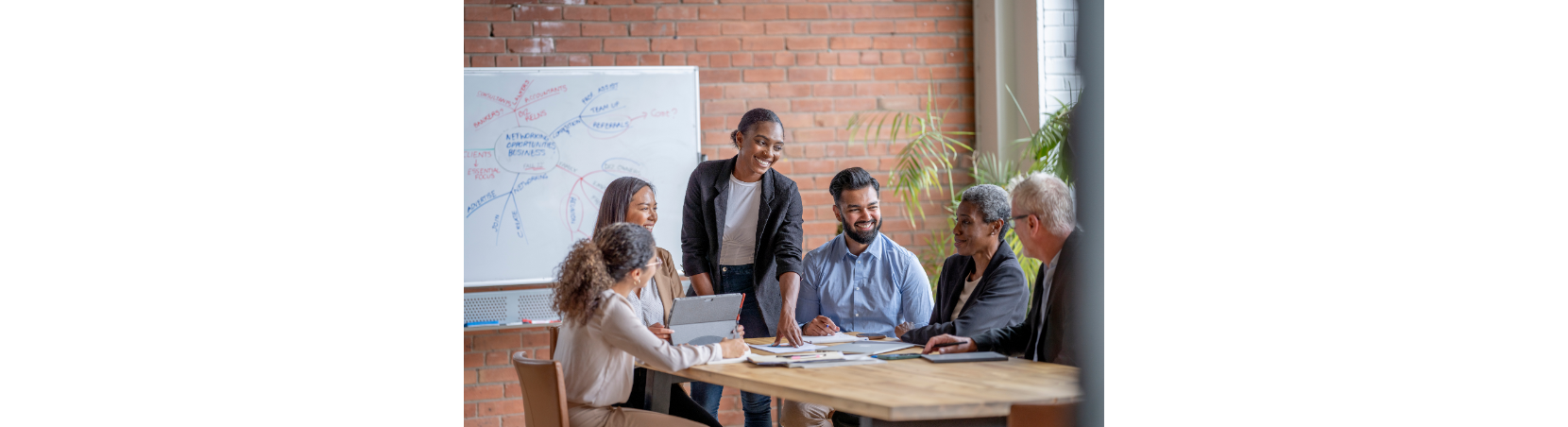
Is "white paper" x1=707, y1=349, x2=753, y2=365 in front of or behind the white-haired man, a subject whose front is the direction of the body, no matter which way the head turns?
in front

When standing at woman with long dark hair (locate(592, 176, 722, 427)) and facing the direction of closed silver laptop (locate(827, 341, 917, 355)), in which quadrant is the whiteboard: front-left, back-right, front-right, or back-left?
back-left

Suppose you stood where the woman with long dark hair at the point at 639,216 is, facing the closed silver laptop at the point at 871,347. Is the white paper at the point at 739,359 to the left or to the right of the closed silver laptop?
right

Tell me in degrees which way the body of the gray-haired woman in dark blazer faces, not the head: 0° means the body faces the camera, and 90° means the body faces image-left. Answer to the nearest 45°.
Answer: approximately 45°

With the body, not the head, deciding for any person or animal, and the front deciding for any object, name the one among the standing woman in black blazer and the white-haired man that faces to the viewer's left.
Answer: the white-haired man

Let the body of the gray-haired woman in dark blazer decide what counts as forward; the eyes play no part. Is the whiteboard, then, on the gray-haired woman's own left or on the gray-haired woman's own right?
on the gray-haired woman's own right

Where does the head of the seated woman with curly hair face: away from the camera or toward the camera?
away from the camera

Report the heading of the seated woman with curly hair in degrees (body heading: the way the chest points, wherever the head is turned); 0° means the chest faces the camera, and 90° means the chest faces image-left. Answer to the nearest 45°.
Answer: approximately 225°

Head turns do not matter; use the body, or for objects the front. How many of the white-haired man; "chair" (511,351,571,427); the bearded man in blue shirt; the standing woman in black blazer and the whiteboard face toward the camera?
3

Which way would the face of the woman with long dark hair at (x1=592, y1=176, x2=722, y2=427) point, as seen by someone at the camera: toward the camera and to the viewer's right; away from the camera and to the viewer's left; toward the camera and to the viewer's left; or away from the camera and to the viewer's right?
toward the camera and to the viewer's right

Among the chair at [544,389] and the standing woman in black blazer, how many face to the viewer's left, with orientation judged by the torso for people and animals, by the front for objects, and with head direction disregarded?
0

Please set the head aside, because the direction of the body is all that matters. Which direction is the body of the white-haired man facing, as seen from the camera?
to the viewer's left

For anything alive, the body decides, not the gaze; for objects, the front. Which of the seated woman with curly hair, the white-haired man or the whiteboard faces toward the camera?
the whiteboard
